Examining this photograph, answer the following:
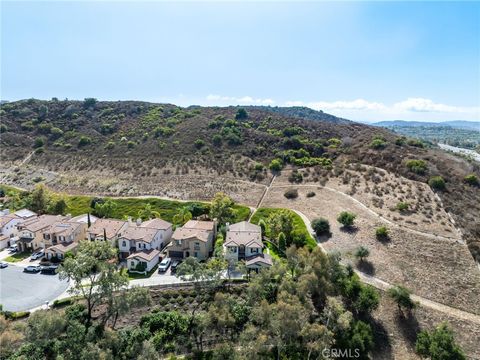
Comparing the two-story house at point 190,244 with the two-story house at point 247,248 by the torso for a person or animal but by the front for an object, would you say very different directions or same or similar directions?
same or similar directions

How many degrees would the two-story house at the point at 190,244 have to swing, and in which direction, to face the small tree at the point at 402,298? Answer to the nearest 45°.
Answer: approximately 45° to its left

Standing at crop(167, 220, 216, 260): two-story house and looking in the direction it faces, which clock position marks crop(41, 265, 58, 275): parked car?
The parked car is roughly at 3 o'clock from the two-story house.

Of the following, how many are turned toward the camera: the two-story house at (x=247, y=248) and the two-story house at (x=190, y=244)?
2

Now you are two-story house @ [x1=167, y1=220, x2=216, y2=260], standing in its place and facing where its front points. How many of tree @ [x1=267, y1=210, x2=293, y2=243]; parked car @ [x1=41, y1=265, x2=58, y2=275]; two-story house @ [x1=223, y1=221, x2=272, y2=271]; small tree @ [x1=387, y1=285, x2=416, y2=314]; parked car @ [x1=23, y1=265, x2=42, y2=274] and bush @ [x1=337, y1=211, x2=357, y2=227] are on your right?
2

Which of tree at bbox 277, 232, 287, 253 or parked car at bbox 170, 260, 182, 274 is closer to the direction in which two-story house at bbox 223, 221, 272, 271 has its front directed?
the parked car

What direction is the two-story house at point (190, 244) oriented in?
toward the camera

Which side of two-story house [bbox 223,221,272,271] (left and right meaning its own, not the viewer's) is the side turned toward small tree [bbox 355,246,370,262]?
left

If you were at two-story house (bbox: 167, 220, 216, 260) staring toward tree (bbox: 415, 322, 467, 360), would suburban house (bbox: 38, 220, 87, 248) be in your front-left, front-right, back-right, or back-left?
back-right

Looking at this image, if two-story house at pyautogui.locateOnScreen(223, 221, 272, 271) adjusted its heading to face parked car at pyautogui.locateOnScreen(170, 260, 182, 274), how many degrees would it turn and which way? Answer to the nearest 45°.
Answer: approximately 90° to its right

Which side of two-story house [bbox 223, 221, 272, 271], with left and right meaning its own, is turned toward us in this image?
front

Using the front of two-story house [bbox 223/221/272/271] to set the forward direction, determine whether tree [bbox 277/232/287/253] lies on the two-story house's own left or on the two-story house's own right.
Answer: on the two-story house's own left

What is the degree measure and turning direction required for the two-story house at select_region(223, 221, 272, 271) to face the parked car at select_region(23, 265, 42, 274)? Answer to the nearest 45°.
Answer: approximately 90° to its right

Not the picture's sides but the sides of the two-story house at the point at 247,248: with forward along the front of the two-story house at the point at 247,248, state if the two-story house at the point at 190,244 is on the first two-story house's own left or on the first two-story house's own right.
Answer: on the first two-story house's own right

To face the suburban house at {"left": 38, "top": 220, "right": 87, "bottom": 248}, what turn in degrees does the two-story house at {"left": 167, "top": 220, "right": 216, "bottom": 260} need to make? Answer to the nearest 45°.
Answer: approximately 90° to its right

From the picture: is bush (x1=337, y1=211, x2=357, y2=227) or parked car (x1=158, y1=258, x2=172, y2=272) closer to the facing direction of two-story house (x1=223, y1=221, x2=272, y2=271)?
the parked car

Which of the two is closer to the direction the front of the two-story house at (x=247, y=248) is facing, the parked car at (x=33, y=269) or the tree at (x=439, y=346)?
the tree
